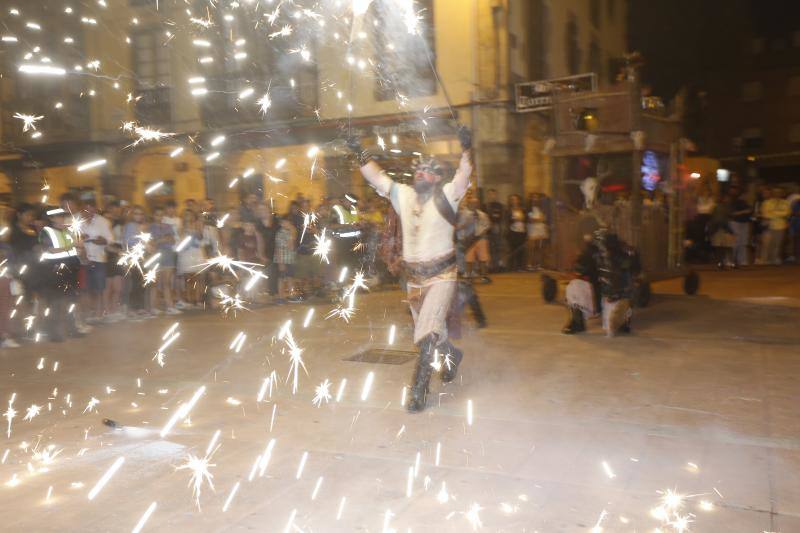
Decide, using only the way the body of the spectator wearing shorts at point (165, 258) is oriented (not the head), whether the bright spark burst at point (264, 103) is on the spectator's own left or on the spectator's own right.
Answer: on the spectator's own left

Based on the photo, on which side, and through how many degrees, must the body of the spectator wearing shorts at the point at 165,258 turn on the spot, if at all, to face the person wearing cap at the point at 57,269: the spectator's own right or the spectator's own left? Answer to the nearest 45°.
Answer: approximately 90° to the spectator's own right

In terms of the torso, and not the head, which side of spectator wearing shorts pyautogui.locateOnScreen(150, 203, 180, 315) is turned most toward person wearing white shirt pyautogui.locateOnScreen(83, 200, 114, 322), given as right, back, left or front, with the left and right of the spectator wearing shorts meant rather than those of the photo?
right

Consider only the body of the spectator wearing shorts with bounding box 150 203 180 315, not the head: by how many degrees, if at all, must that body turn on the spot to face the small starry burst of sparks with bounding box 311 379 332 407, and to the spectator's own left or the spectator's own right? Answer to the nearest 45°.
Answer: approximately 45° to the spectator's own right

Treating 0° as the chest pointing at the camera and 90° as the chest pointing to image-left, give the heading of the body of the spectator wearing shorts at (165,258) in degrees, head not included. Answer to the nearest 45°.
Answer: approximately 315°
